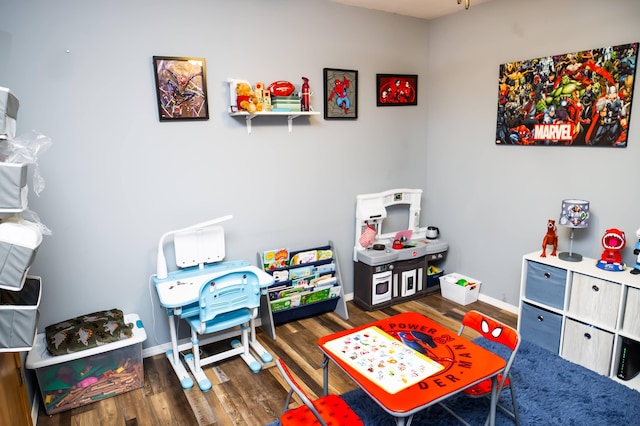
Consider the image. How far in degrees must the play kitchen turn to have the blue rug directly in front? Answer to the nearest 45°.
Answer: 0° — it already faces it

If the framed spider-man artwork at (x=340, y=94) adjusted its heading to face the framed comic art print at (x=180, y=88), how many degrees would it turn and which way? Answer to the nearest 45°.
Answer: approximately 90° to its right

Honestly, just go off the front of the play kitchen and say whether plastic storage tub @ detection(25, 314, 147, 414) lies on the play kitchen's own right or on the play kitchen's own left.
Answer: on the play kitchen's own right

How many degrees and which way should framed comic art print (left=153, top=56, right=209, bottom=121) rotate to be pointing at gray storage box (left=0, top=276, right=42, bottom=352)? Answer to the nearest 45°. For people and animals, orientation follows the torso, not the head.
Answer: approximately 45° to its right

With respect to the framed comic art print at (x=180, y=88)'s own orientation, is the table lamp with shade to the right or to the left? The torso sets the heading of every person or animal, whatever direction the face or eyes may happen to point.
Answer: on its left

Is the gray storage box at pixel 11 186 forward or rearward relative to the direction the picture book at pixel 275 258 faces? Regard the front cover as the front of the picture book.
forward

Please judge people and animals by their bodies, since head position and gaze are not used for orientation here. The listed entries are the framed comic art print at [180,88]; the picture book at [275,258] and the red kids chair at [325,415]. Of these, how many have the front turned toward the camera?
2

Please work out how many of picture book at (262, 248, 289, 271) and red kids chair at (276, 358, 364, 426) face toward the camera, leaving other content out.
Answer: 1

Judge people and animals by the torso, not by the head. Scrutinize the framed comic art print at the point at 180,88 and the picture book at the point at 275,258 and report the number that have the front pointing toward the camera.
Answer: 2

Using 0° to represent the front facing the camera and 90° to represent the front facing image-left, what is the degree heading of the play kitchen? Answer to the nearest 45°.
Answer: approximately 315°
